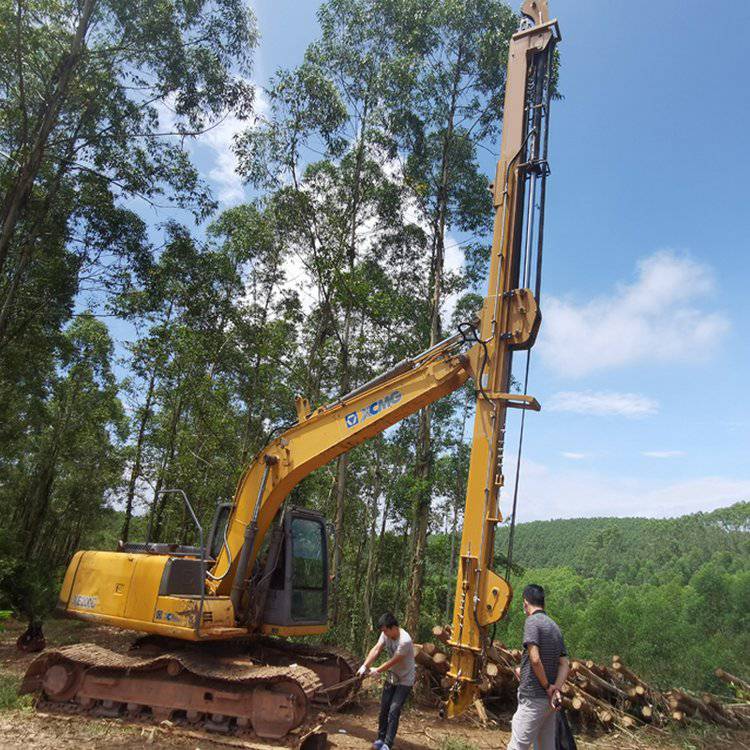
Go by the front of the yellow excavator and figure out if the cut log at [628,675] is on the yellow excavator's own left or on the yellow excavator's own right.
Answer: on the yellow excavator's own left

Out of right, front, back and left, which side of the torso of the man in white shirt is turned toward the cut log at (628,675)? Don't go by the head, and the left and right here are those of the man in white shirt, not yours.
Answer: back

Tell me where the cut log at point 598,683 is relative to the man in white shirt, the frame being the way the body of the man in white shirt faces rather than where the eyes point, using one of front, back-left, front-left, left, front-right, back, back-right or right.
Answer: back

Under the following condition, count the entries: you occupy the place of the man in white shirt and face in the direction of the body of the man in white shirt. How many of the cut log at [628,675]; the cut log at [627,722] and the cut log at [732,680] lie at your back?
3

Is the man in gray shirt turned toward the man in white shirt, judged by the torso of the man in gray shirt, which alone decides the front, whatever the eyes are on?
yes

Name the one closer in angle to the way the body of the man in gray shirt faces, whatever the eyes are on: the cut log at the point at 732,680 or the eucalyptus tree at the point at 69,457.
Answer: the eucalyptus tree

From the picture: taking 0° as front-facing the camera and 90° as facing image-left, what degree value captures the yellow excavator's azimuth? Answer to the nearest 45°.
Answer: approximately 315°

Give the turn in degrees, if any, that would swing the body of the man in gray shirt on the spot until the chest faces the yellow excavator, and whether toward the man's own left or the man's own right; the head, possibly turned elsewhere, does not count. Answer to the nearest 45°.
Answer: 0° — they already face it

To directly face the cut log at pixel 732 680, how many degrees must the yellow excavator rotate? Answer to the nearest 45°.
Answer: approximately 45° to its left
